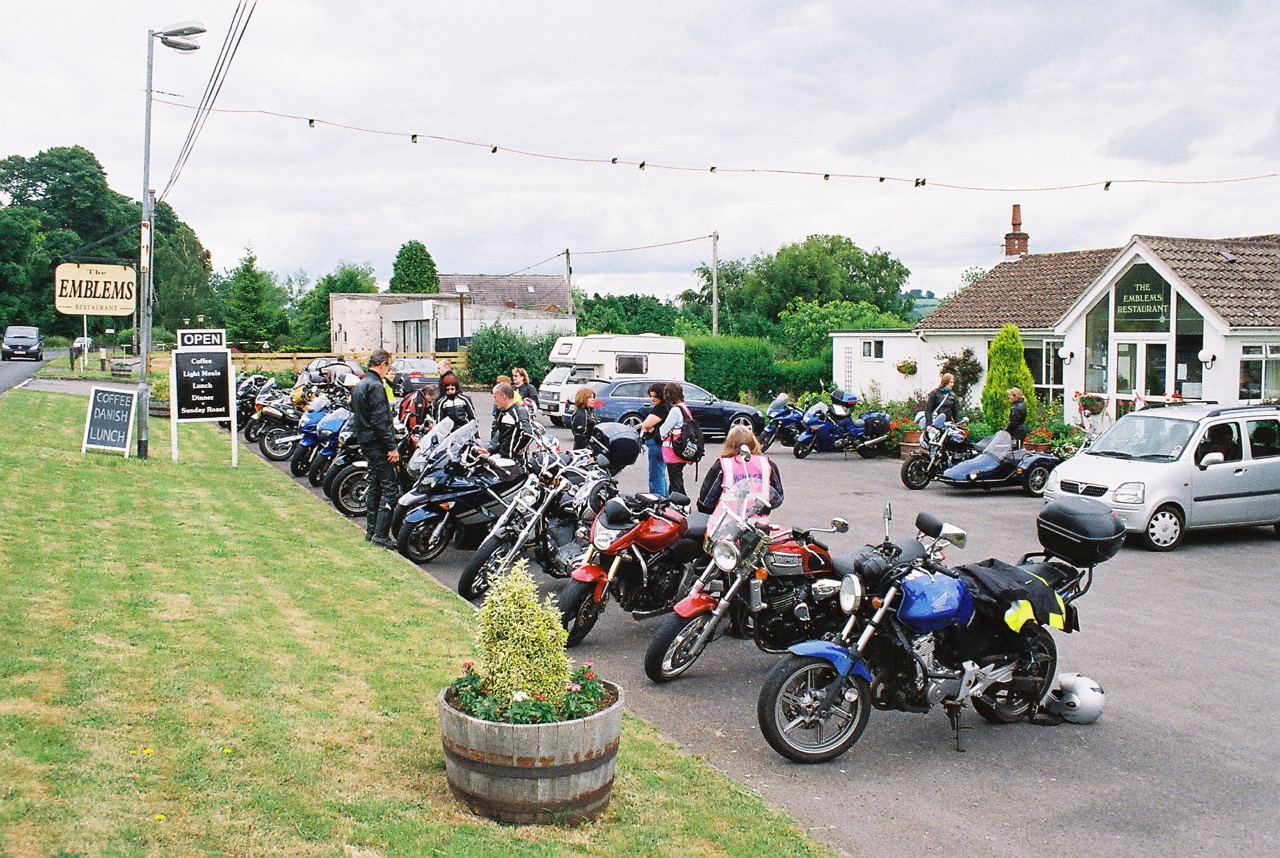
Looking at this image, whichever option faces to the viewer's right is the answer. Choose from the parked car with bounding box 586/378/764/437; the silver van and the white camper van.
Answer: the parked car

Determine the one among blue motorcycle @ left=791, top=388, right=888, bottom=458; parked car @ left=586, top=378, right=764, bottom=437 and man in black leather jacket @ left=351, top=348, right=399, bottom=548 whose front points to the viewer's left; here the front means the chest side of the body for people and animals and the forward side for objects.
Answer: the blue motorcycle

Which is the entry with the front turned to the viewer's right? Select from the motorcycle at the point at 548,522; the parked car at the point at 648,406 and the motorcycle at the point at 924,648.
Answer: the parked car

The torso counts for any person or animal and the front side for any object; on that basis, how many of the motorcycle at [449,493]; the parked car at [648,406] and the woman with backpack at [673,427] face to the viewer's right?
1

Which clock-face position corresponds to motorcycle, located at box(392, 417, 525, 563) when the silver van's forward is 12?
The motorcycle is roughly at 12 o'clock from the silver van.

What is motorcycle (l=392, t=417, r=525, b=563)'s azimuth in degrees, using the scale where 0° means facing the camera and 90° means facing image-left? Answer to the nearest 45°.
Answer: approximately 45°

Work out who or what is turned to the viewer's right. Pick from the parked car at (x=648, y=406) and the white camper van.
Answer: the parked car

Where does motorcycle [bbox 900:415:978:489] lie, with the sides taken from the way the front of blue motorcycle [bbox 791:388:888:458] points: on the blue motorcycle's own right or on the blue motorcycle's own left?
on the blue motorcycle's own left

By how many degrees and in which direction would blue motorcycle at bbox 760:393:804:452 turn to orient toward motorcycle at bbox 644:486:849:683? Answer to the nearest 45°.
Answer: approximately 45° to its left
